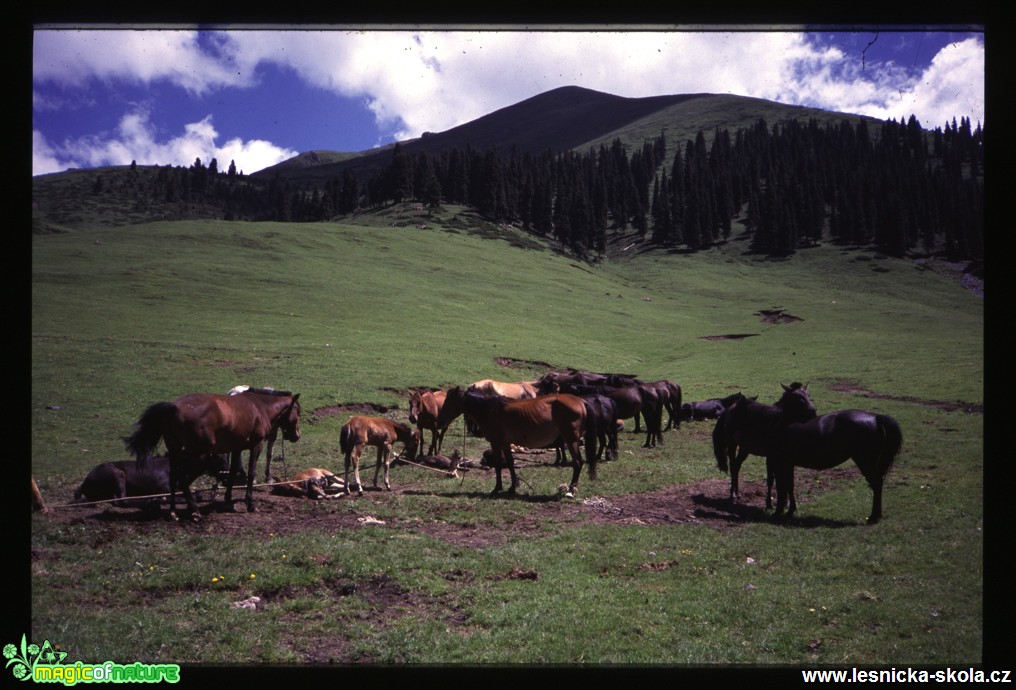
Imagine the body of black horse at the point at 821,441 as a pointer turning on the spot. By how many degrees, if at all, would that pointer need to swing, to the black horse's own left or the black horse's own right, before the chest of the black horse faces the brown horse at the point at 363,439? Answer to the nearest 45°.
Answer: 0° — it already faces it

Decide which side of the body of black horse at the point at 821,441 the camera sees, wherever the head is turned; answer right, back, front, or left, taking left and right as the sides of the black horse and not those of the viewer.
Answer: left

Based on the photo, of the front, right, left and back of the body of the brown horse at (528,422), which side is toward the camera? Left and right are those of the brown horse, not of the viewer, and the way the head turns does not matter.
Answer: left

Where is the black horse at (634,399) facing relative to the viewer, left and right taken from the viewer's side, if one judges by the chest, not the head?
facing to the left of the viewer

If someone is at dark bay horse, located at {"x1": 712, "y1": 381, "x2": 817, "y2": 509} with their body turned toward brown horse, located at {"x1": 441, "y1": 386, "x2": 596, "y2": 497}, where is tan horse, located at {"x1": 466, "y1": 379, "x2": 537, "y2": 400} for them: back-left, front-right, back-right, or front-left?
front-right
